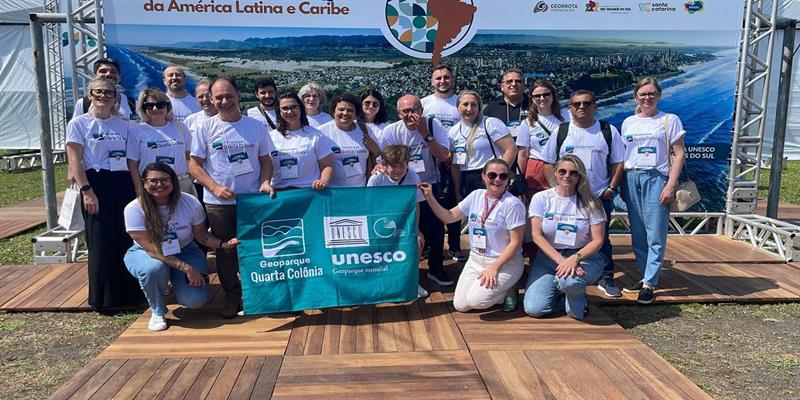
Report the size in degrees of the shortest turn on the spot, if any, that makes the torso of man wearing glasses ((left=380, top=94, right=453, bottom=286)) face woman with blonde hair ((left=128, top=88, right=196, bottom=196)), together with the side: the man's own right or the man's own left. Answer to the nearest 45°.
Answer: approximately 90° to the man's own right

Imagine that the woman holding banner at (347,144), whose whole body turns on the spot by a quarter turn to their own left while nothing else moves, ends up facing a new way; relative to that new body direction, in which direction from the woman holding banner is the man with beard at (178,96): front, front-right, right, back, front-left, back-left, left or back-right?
back-left

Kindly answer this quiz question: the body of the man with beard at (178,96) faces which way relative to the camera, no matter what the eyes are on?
toward the camera

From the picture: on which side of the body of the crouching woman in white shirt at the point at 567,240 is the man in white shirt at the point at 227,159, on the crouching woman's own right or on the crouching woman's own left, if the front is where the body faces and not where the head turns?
on the crouching woman's own right

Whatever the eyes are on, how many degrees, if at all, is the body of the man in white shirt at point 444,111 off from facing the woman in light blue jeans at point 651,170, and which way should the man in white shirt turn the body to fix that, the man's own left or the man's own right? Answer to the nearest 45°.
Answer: approximately 90° to the man's own left

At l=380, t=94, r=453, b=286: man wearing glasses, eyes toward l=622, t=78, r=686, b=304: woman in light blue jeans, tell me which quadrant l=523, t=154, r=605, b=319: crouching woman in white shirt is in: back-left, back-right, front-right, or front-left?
front-right

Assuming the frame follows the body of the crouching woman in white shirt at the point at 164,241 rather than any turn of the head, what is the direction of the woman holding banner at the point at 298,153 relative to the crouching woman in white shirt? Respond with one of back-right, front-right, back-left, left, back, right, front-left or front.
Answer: left

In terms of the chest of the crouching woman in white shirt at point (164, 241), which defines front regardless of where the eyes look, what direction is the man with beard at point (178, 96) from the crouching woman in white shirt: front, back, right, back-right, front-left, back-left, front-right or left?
back

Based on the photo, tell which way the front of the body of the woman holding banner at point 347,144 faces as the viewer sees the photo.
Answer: toward the camera

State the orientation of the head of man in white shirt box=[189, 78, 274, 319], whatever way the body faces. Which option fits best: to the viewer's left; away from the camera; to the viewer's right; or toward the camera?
toward the camera

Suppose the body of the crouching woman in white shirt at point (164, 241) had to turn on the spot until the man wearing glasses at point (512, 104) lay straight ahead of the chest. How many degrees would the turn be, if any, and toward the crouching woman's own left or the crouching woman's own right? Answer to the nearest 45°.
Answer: approximately 90° to the crouching woman's own left

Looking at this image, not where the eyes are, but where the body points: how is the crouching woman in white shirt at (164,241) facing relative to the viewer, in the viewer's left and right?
facing the viewer

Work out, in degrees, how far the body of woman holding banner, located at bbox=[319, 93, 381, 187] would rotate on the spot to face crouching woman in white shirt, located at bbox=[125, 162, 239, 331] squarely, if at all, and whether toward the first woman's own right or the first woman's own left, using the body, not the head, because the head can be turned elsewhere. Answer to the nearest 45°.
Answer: approximately 90° to the first woman's own right

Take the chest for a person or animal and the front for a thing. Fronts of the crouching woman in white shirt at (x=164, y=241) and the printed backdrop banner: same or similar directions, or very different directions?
same or similar directions

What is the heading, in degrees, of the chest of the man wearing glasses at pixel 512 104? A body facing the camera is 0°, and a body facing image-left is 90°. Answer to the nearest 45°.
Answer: approximately 0°

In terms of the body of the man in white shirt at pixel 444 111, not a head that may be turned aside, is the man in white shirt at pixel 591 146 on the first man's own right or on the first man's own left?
on the first man's own left

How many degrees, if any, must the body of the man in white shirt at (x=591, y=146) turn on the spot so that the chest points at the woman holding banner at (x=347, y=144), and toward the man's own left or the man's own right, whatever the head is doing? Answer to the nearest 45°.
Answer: approximately 90° to the man's own right

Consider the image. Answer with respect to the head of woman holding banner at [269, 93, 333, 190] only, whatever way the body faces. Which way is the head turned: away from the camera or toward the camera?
toward the camera

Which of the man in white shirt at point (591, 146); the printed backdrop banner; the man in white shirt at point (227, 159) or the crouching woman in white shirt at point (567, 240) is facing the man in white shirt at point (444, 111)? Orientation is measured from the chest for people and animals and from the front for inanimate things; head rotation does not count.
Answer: the printed backdrop banner

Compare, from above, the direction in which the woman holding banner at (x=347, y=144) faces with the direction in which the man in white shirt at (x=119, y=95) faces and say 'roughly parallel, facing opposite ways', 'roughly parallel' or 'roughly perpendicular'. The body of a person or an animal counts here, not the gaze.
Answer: roughly parallel
